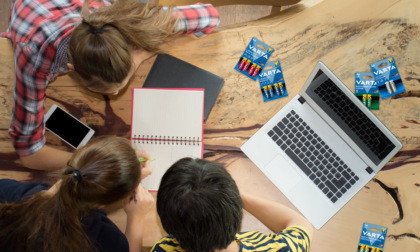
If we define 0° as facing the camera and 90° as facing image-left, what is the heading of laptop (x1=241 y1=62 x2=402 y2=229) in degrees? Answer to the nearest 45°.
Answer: approximately 45°

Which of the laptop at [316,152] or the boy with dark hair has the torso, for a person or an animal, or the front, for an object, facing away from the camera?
the boy with dark hair

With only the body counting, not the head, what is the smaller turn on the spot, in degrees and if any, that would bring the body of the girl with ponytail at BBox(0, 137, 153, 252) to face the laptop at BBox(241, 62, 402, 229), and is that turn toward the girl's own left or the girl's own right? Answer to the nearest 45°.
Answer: approximately 45° to the girl's own right

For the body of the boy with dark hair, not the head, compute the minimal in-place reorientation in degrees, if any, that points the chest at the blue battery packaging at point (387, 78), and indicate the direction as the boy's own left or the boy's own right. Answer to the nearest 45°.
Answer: approximately 45° to the boy's own right

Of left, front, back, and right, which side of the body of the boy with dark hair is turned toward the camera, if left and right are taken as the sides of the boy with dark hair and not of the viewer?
back

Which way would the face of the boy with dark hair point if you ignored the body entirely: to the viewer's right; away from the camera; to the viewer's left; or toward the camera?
away from the camera
